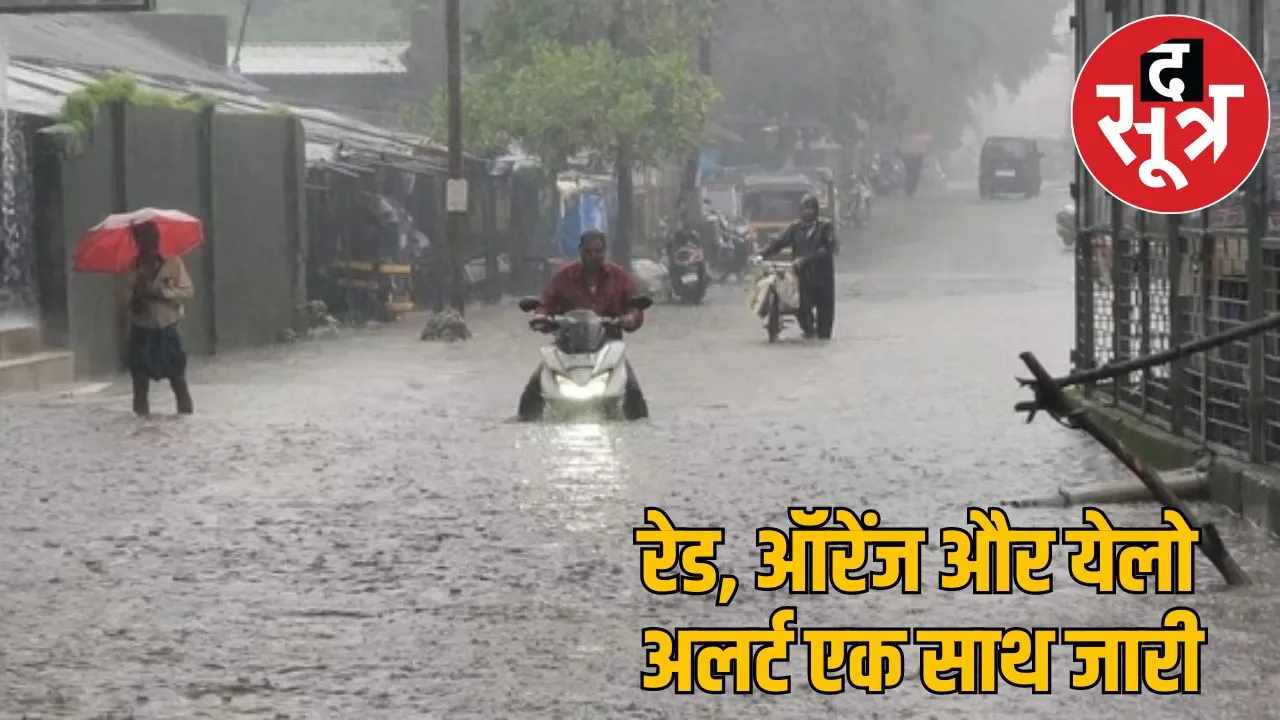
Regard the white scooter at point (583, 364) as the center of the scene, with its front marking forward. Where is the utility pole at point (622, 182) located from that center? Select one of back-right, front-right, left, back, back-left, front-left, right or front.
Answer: back

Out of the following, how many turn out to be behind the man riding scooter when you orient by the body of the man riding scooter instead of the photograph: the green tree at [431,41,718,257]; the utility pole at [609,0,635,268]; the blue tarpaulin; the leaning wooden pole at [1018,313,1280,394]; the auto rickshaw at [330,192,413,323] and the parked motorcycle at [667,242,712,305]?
5

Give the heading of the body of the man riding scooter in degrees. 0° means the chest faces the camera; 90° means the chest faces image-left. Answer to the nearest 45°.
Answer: approximately 0°

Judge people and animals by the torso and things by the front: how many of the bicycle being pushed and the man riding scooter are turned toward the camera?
2

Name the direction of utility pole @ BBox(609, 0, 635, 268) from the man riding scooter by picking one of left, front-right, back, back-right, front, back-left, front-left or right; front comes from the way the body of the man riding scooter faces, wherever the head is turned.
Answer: back

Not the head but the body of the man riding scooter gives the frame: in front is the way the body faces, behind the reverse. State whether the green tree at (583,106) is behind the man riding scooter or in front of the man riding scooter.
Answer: behind
